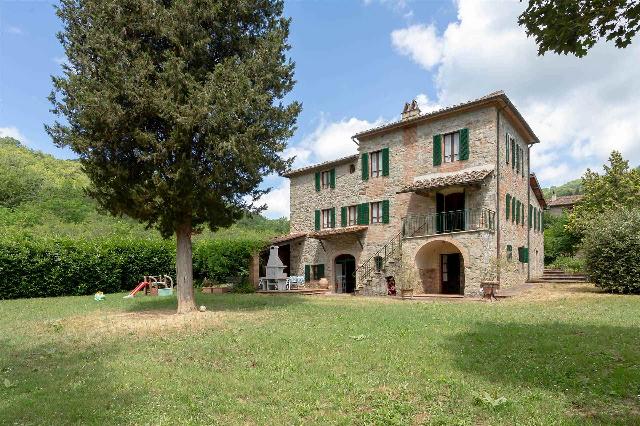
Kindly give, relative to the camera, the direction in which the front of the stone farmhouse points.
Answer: facing the viewer and to the left of the viewer

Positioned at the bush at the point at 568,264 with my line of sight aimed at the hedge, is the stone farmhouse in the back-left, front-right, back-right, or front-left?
front-left

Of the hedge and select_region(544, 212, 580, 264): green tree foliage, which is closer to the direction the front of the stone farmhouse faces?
the hedge

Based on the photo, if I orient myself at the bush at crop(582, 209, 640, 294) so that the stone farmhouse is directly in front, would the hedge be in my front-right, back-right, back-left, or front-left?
front-left

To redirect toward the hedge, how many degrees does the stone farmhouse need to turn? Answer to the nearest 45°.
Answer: approximately 45° to its right

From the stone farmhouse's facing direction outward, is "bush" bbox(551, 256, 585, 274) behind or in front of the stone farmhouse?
behind

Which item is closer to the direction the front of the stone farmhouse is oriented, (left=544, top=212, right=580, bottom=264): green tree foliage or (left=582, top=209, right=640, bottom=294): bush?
the bush

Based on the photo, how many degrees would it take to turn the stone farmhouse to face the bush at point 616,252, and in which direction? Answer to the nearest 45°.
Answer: approximately 90° to its left

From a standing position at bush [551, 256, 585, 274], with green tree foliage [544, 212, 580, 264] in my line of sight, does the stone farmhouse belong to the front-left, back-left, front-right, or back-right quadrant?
back-left

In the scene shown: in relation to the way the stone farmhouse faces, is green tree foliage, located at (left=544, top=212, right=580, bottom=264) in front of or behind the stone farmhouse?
behind

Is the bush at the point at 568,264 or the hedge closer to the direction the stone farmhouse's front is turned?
the hedge
